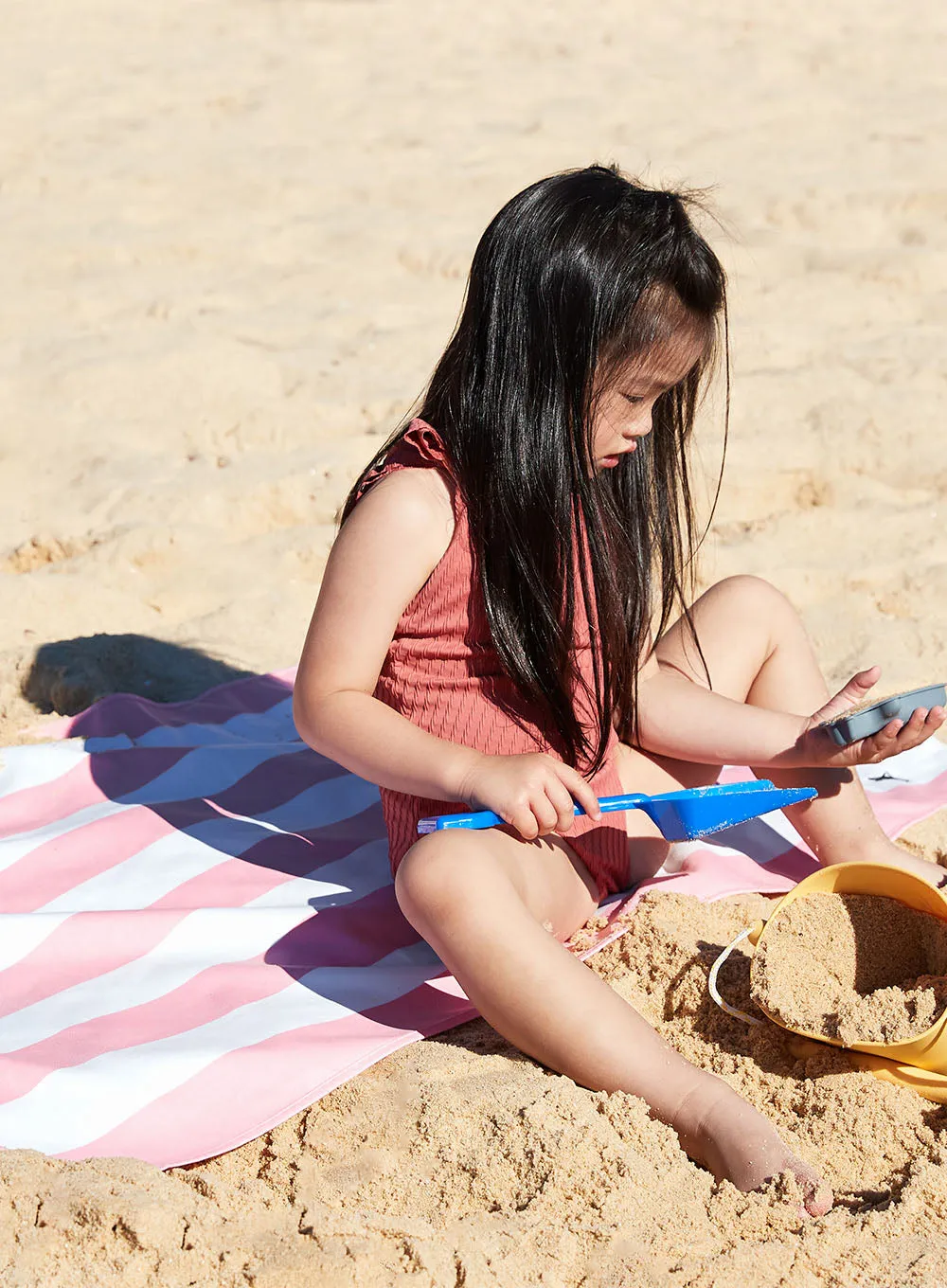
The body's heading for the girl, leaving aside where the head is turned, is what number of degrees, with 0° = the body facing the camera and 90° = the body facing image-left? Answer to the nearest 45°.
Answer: approximately 315°
